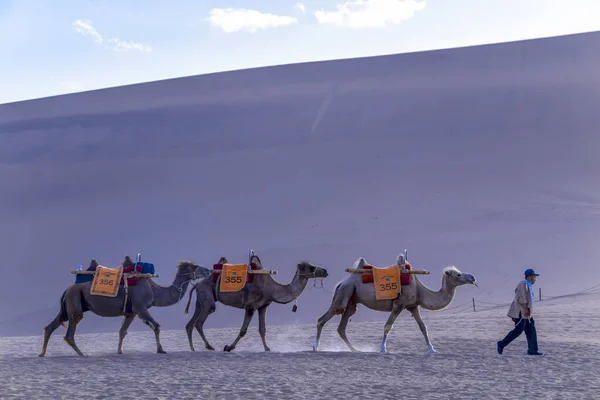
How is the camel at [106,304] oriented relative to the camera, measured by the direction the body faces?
to the viewer's right

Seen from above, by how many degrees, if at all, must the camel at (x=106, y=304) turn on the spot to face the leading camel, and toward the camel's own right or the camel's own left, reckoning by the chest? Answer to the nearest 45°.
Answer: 0° — it already faces it

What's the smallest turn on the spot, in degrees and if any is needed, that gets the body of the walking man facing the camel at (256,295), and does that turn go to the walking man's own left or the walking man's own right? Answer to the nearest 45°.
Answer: approximately 180°

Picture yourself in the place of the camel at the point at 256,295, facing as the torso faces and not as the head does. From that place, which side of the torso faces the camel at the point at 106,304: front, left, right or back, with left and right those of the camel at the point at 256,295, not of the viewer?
back

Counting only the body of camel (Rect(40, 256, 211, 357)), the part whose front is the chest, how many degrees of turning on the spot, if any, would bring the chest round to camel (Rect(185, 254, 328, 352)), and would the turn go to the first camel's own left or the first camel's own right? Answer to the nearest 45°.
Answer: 0° — it already faces it

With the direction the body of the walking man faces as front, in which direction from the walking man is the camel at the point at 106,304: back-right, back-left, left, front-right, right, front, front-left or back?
back

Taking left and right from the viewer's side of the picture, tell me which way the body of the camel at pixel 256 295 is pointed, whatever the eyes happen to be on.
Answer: facing to the right of the viewer

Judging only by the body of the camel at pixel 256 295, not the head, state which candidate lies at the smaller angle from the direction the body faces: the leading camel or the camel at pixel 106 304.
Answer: the leading camel

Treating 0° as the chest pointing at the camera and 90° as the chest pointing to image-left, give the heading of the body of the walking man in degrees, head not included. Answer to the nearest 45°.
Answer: approximately 270°

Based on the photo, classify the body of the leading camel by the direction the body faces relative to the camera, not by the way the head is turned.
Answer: to the viewer's right

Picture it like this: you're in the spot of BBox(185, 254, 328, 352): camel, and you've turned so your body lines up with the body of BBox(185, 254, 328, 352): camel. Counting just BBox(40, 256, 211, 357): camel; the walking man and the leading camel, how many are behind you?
1
